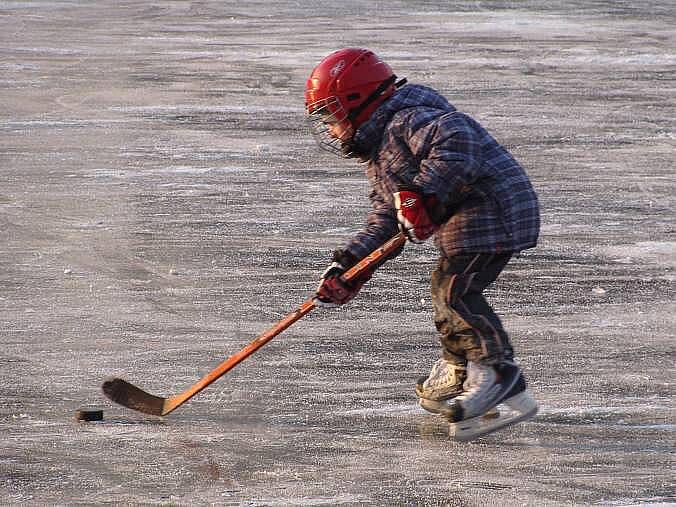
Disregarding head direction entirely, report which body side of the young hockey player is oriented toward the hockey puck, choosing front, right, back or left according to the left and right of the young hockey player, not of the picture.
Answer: front

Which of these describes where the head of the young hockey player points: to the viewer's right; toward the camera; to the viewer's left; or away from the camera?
to the viewer's left

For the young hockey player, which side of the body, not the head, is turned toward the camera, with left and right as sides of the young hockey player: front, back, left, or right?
left
